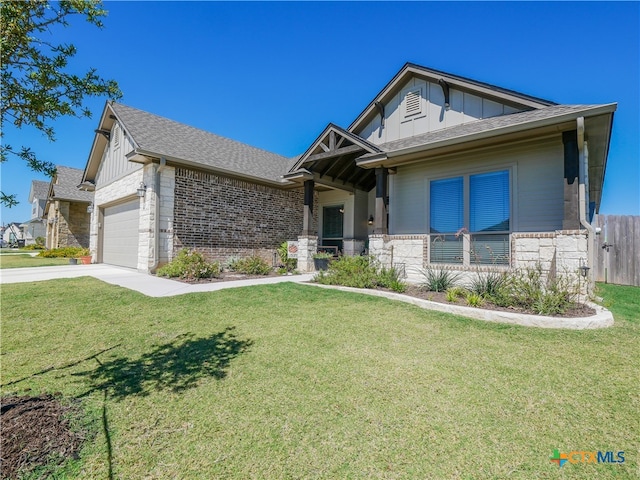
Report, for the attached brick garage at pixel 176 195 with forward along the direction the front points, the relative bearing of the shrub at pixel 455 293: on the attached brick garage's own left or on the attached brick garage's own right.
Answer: on the attached brick garage's own left

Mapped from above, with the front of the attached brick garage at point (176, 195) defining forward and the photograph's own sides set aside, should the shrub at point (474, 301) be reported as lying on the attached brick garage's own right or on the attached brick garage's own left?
on the attached brick garage's own left

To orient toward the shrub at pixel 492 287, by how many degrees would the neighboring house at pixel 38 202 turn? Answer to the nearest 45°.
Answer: approximately 45° to its left

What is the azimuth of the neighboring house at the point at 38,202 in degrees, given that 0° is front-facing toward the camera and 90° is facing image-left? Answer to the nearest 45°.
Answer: approximately 45°

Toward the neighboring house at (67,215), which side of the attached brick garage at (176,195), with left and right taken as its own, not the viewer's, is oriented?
right

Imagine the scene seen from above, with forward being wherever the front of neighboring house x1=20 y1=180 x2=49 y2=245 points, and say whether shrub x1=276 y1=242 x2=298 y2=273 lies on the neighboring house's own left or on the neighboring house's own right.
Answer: on the neighboring house's own left

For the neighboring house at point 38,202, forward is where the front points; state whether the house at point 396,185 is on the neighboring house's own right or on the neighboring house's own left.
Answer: on the neighboring house's own left
